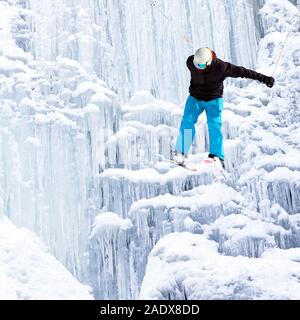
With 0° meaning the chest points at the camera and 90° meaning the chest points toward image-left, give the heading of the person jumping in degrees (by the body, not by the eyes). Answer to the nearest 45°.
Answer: approximately 0°

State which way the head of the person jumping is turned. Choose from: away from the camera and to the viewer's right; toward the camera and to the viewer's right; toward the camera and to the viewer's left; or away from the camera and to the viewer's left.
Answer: toward the camera and to the viewer's left
